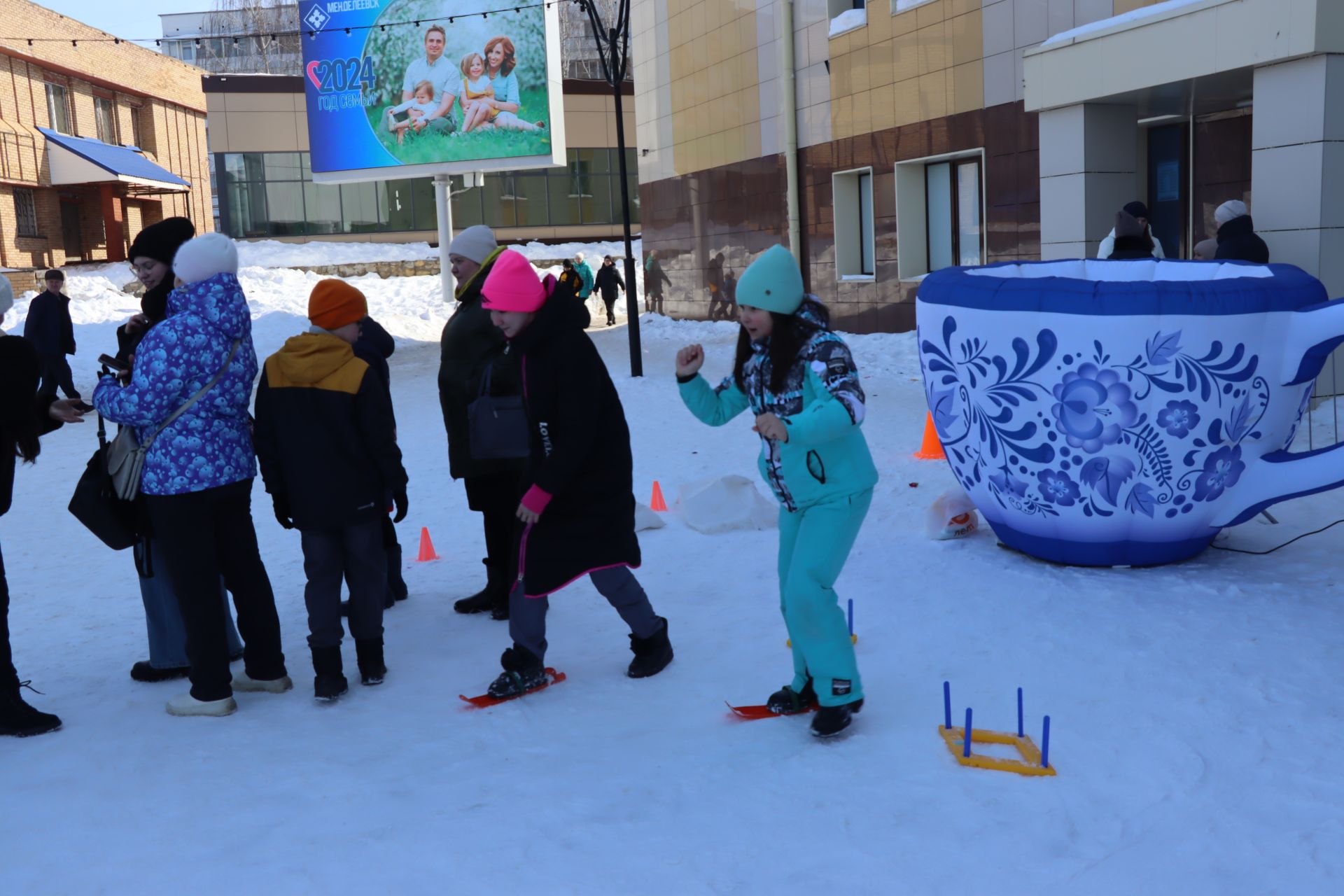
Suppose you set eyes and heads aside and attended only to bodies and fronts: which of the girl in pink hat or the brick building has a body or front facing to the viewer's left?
the girl in pink hat

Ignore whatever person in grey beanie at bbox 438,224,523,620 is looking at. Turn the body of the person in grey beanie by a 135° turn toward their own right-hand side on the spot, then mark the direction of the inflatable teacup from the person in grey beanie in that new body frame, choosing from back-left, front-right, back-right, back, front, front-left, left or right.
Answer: front-right

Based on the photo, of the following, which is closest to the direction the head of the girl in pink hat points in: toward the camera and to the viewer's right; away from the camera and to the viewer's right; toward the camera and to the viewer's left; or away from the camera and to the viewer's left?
toward the camera and to the viewer's left

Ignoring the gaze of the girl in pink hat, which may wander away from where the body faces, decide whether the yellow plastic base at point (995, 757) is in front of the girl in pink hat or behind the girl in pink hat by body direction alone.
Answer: behind

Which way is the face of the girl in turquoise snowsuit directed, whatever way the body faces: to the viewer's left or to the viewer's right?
to the viewer's left

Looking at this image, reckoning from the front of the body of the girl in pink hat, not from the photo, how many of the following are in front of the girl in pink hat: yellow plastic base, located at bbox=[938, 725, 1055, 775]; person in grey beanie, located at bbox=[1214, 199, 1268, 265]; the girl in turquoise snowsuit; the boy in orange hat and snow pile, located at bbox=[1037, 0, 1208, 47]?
1

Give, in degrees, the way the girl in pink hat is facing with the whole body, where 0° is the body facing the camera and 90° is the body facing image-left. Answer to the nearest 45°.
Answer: approximately 90°
